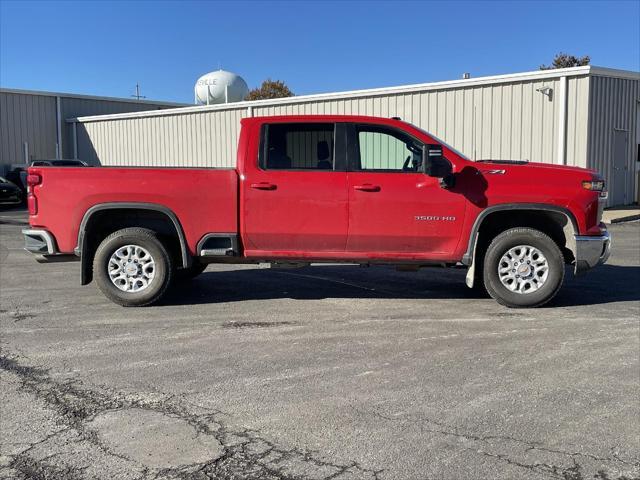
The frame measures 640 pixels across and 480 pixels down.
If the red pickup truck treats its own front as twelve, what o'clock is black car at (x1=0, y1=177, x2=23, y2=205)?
The black car is roughly at 8 o'clock from the red pickup truck.

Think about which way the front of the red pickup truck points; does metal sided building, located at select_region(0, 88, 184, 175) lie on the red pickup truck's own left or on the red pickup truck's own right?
on the red pickup truck's own left

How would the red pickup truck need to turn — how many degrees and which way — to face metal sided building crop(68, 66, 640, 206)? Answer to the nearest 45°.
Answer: approximately 45° to its left

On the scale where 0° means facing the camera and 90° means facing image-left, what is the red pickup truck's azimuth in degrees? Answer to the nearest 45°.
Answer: approximately 270°

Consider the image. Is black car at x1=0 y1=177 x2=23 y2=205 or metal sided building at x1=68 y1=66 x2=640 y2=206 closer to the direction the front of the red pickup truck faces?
the metal sided building

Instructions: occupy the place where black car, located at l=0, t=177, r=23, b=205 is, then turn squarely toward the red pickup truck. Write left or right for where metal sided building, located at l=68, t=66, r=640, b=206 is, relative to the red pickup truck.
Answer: left
